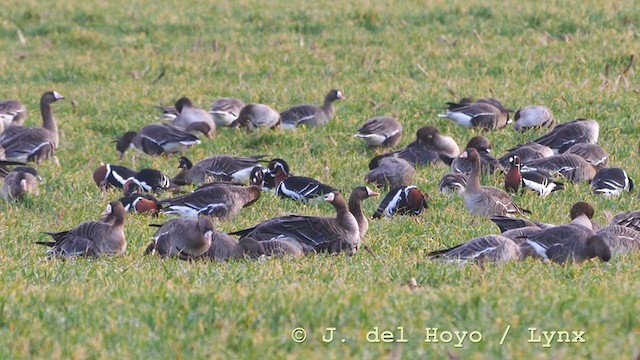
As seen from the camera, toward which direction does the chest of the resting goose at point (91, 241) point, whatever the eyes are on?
to the viewer's right

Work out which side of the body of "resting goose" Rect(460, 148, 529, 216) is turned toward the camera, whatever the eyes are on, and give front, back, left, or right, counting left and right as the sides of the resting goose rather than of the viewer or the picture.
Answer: left

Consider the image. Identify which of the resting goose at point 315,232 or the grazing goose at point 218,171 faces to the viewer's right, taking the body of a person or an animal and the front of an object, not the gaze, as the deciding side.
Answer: the resting goose

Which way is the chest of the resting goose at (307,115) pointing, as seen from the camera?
to the viewer's right

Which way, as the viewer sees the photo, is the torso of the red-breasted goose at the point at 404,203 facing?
to the viewer's right

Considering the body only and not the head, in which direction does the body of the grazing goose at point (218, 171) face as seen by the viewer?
to the viewer's left
